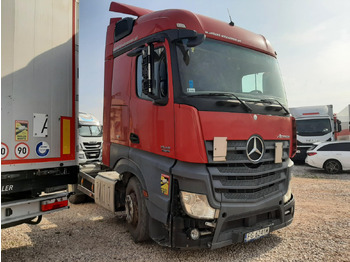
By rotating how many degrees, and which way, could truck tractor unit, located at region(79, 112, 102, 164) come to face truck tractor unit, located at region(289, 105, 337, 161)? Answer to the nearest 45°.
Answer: approximately 45° to its left

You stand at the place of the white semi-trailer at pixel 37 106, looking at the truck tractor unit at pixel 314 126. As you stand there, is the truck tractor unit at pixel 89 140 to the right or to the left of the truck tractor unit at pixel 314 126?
left

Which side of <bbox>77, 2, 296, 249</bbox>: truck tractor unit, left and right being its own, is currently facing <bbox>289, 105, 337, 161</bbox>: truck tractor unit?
left

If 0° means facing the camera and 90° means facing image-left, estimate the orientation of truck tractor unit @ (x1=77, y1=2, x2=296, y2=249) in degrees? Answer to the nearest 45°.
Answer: approximately 315°

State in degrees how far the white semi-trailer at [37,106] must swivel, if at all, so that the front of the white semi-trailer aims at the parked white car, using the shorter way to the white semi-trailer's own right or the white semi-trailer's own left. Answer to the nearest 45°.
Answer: approximately 135° to the white semi-trailer's own right

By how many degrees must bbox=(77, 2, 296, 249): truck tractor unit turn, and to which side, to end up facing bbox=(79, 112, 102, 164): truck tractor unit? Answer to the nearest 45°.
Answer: approximately 180°

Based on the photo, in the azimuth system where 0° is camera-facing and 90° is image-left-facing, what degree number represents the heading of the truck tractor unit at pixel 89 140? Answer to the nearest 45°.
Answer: approximately 315°

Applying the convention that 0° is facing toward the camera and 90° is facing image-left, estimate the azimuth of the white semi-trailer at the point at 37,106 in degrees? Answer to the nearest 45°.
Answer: approximately 135°
